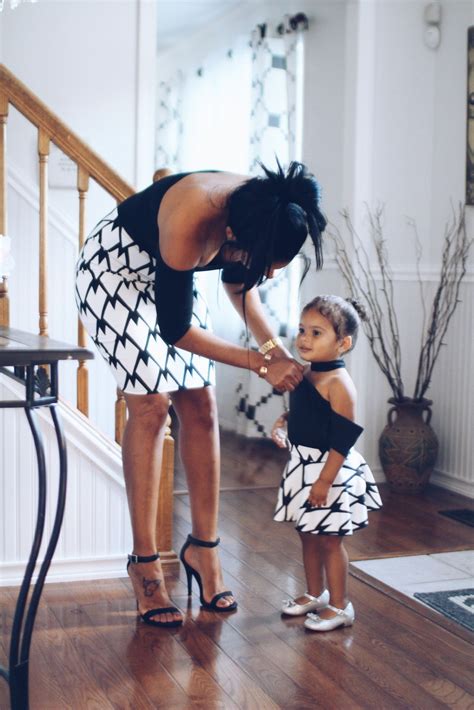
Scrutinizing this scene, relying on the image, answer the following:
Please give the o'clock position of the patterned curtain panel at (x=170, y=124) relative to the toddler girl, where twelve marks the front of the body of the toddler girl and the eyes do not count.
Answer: The patterned curtain panel is roughly at 4 o'clock from the toddler girl.

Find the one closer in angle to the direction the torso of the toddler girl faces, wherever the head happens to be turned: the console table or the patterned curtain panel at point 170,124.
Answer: the console table

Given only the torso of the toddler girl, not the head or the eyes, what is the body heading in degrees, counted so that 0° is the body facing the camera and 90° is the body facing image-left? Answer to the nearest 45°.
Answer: approximately 45°

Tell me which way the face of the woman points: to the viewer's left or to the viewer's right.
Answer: to the viewer's right

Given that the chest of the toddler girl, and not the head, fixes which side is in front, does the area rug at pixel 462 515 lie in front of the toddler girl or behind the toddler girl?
behind

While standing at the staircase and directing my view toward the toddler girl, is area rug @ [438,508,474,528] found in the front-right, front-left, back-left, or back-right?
front-left

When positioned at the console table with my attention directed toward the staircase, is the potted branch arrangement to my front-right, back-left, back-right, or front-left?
front-right

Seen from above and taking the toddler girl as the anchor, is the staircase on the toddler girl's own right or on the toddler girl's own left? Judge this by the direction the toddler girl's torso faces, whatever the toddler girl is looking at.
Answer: on the toddler girl's own right

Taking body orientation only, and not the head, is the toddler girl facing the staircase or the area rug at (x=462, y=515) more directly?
the staircase

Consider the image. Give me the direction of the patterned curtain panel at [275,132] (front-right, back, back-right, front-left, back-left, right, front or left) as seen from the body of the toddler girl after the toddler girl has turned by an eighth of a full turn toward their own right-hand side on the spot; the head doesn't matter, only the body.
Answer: right
